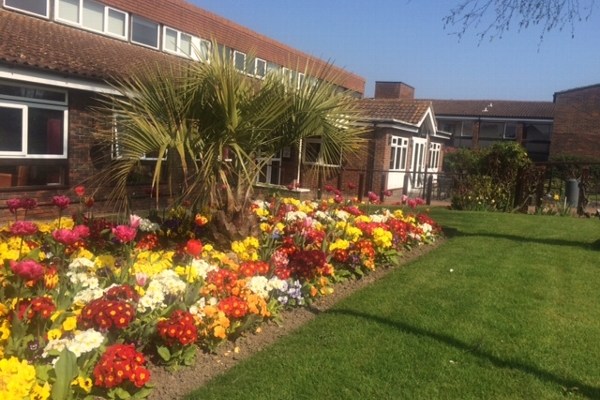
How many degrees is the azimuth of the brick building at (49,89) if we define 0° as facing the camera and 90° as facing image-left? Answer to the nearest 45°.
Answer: approximately 315°

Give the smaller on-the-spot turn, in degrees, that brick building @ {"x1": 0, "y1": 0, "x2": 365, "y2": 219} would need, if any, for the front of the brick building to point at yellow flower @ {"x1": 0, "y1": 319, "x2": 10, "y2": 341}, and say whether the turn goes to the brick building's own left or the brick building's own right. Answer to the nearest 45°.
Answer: approximately 45° to the brick building's own right

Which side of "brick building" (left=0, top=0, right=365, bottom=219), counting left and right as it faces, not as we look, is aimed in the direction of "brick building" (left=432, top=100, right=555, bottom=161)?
left

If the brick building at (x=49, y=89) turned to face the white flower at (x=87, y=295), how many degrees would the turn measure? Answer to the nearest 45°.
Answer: approximately 45° to its right

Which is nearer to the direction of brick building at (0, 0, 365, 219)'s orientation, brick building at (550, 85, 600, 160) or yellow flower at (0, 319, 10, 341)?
the yellow flower

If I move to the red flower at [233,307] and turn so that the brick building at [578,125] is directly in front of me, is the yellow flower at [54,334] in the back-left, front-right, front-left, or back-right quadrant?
back-left

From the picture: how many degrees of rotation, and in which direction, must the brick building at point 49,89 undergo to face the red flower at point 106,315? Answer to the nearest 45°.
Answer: approximately 45° to its right

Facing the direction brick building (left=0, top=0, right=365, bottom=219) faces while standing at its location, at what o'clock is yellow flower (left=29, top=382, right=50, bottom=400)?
The yellow flower is roughly at 1 o'clock from the brick building.
